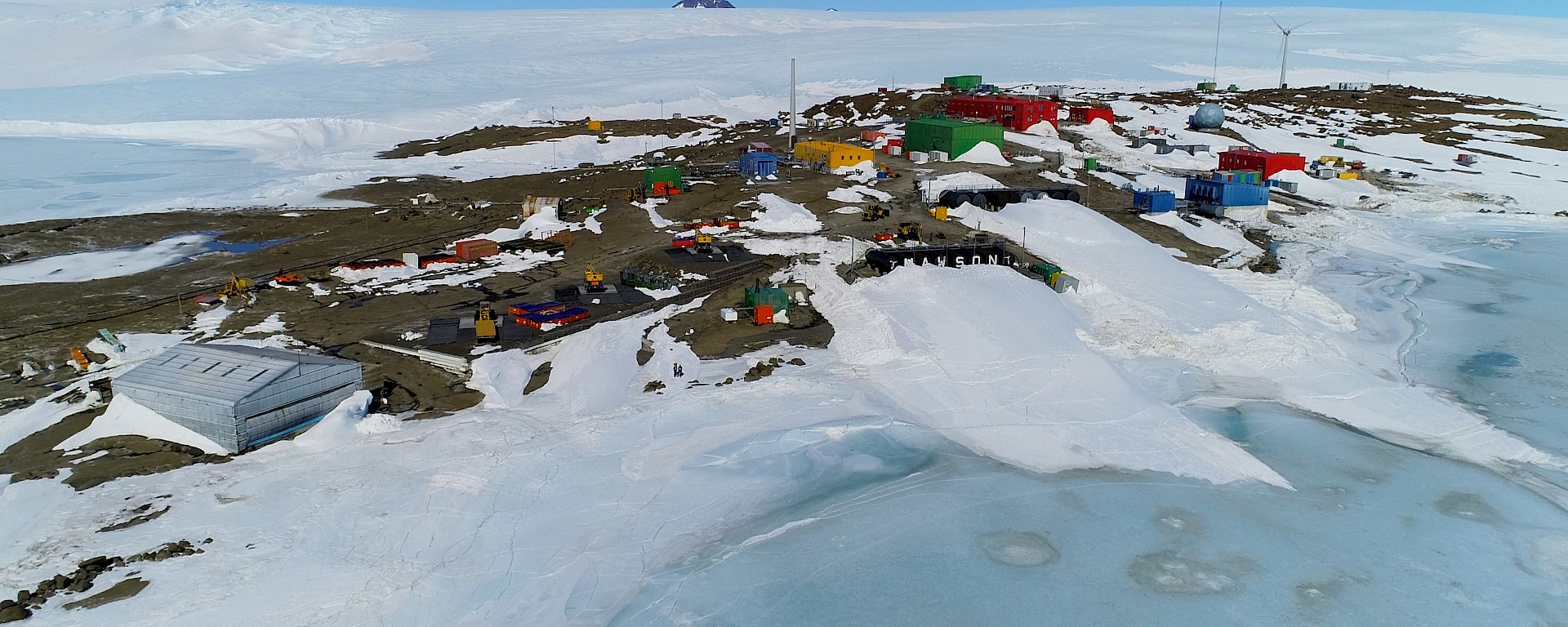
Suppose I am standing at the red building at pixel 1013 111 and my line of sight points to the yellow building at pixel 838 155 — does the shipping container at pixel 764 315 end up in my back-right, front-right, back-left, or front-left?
front-left

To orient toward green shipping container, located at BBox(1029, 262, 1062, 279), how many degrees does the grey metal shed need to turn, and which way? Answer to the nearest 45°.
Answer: approximately 45° to its left

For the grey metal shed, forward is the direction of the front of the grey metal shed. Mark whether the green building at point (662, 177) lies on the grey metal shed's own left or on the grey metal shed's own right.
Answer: on the grey metal shed's own left

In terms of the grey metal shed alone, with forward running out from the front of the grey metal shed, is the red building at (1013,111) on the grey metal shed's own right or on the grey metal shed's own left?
on the grey metal shed's own left

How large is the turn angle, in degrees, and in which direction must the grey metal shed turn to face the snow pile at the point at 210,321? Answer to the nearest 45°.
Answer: approximately 135° to its left

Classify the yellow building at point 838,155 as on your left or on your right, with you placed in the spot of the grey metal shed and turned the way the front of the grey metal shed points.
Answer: on your left

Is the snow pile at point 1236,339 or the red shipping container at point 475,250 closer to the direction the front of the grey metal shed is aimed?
the snow pile

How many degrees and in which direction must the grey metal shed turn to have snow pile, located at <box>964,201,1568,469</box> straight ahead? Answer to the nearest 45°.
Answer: approximately 45° to its left

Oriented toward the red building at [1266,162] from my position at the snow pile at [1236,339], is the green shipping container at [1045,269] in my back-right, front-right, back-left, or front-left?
front-left

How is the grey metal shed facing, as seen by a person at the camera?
facing the viewer and to the right of the viewer
